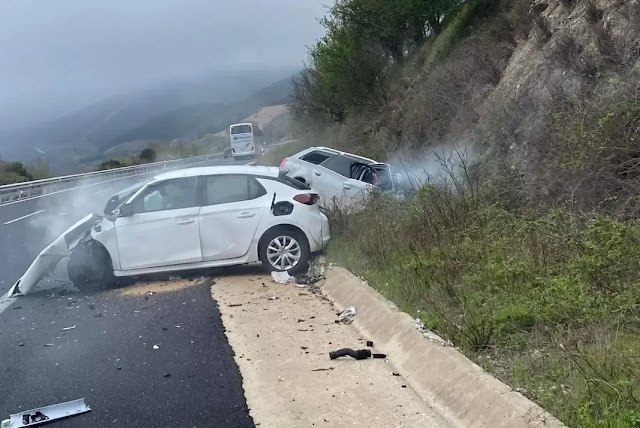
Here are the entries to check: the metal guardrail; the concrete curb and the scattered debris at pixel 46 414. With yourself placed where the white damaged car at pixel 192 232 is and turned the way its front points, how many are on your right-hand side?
1

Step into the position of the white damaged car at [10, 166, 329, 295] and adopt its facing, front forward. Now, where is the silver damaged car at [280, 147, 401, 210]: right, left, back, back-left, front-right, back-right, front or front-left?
back-right

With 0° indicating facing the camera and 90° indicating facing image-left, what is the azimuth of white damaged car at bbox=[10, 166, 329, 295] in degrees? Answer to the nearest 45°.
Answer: approximately 90°

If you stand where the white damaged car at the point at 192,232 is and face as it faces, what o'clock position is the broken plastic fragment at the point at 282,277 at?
The broken plastic fragment is roughly at 7 o'clock from the white damaged car.

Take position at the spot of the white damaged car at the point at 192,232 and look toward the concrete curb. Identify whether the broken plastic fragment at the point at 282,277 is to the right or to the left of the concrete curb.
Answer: left

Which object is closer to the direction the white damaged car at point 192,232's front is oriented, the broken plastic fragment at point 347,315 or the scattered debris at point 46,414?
the scattered debris

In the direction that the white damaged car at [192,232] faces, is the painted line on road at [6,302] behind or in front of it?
in front

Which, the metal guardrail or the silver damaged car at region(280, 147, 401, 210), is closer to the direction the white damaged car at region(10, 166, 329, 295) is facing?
the metal guardrail

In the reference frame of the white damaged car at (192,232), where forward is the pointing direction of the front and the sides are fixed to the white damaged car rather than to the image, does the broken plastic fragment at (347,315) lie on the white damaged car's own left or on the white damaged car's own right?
on the white damaged car's own left

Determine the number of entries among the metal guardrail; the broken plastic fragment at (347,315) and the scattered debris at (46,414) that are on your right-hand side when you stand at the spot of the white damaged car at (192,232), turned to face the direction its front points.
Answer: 1

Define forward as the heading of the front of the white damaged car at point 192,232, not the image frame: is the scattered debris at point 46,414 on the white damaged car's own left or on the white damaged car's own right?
on the white damaged car's own left

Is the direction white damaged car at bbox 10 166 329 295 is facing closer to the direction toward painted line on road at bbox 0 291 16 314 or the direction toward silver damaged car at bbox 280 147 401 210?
the painted line on road
